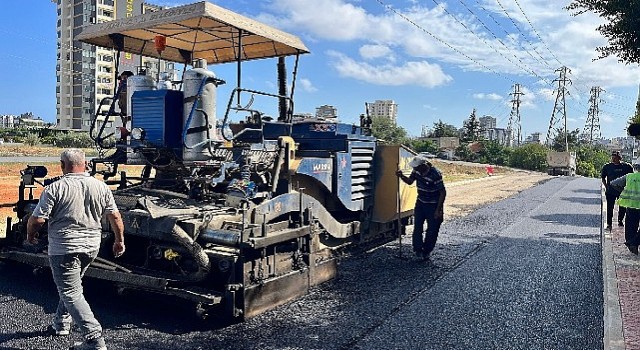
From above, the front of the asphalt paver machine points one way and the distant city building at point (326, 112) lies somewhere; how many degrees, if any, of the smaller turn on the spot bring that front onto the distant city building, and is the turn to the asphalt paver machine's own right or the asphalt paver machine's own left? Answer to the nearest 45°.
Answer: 0° — it already faces it

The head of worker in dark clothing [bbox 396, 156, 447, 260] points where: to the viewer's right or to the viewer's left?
to the viewer's left

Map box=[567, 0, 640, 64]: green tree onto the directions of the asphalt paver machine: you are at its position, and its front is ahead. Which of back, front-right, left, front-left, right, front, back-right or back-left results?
front-right

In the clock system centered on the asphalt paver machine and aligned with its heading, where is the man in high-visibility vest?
The man in high-visibility vest is roughly at 1 o'clock from the asphalt paver machine.

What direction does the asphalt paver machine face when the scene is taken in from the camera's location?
facing away from the viewer and to the right of the viewer
